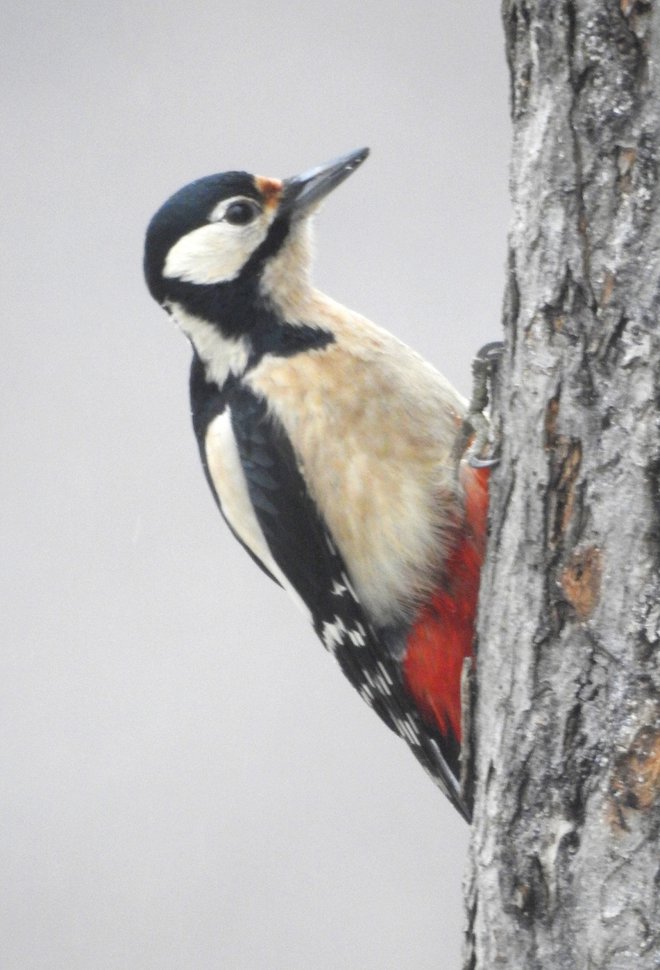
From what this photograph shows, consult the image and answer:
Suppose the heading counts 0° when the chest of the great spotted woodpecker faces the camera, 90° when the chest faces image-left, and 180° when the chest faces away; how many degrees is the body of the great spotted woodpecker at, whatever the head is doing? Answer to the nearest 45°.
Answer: approximately 270°
